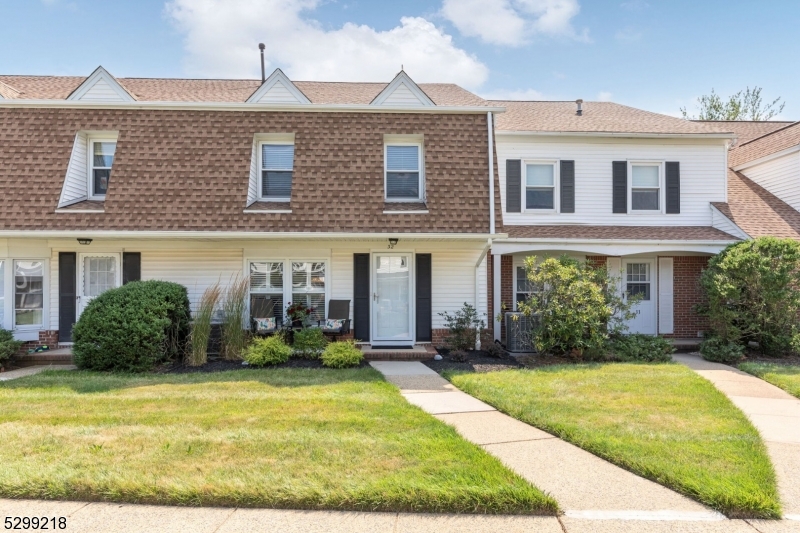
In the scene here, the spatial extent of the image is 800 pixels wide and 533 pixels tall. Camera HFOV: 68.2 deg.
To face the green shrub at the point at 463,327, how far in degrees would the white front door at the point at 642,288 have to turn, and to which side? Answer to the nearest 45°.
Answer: approximately 45° to its right

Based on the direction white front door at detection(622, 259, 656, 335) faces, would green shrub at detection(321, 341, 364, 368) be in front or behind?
in front

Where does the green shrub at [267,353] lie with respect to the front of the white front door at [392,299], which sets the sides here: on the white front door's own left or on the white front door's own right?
on the white front door's own right

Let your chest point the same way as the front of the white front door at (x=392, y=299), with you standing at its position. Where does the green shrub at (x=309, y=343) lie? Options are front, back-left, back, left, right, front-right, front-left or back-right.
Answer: front-right

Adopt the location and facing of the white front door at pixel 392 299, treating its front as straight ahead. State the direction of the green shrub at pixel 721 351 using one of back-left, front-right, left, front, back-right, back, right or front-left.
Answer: left

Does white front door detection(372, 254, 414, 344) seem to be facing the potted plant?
no

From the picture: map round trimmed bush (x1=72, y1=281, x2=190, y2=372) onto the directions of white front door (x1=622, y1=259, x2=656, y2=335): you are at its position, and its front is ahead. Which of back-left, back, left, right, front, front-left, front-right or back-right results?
front-right

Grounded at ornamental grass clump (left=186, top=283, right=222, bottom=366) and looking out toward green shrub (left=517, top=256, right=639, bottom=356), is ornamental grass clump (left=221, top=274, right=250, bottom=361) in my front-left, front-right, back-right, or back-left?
front-left

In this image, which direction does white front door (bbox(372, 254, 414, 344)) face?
toward the camera

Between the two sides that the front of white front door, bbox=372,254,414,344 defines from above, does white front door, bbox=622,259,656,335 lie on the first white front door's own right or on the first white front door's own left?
on the first white front door's own left

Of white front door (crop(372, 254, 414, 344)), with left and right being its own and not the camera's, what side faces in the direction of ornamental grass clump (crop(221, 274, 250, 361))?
right

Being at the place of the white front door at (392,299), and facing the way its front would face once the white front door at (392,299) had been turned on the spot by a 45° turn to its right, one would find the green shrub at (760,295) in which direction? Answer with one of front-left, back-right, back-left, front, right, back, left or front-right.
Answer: back-left

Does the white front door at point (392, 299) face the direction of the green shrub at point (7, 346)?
no

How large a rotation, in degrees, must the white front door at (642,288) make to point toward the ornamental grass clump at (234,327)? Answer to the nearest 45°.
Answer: approximately 45° to its right

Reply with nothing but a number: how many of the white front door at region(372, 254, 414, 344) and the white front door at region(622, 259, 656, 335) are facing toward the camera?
2

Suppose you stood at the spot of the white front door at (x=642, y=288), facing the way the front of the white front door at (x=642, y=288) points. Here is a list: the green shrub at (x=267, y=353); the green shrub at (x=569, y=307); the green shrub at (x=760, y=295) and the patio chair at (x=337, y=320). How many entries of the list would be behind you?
0

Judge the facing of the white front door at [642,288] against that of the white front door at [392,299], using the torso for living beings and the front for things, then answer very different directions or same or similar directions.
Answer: same or similar directions

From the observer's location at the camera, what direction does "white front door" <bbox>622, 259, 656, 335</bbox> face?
facing the viewer
